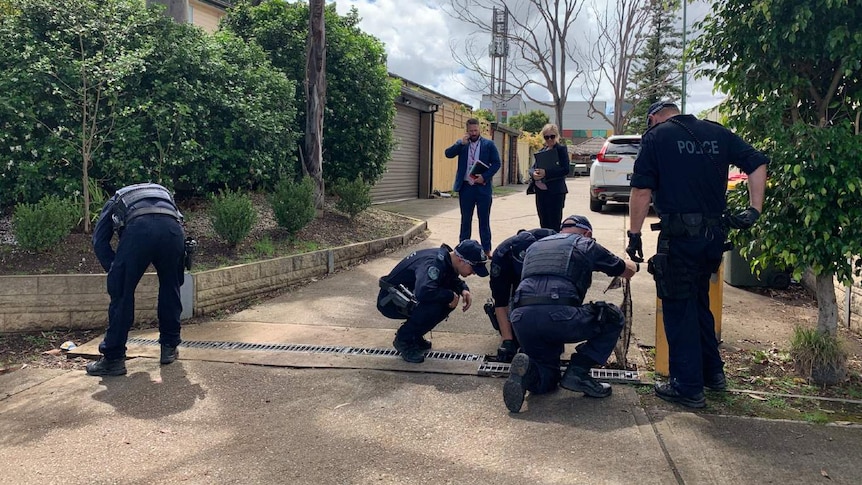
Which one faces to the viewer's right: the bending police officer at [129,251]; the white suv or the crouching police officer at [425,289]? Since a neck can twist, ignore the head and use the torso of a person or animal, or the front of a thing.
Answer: the crouching police officer at [425,289]

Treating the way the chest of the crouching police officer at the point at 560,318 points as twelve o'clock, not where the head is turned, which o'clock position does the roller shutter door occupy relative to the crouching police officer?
The roller shutter door is roughly at 10 o'clock from the crouching police officer.

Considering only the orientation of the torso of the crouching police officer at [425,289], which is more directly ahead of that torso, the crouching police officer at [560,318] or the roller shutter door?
the crouching police officer at [560,318]

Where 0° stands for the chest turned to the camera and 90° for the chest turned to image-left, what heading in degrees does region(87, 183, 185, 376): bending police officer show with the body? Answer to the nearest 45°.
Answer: approximately 135°

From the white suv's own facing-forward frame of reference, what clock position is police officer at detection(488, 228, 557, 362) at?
The police officer is roughly at 6 o'clock from the white suv.

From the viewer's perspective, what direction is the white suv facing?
away from the camera

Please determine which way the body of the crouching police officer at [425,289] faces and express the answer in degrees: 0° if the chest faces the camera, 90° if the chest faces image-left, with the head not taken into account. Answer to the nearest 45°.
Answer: approximately 270°

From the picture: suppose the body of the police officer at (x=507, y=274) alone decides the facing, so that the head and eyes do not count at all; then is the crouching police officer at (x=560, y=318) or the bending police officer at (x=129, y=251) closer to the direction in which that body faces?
the crouching police officer

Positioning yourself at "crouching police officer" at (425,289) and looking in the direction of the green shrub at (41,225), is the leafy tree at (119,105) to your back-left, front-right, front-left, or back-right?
front-right

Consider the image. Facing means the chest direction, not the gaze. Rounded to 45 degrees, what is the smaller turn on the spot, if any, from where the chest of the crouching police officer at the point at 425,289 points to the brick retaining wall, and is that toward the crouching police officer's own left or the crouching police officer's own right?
approximately 180°
